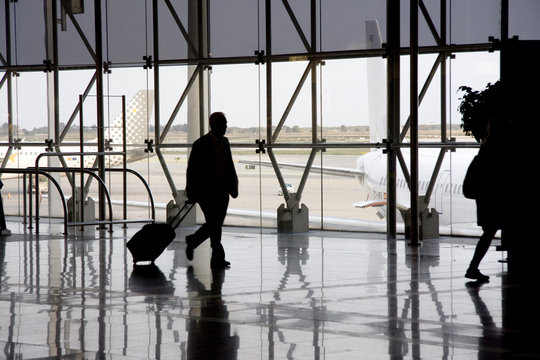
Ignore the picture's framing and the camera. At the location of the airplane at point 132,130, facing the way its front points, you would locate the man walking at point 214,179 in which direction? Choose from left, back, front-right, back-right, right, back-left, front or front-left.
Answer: left

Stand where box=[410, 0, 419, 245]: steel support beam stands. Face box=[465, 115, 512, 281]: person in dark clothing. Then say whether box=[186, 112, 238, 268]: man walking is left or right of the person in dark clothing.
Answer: right

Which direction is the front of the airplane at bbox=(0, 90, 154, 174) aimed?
to the viewer's left

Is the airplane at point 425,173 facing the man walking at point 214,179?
no

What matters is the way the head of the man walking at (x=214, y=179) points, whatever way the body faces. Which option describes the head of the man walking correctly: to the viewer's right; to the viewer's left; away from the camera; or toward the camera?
to the viewer's right

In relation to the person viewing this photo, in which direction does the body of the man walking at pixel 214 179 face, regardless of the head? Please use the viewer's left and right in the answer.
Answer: facing the viewer and to the right of the viewer

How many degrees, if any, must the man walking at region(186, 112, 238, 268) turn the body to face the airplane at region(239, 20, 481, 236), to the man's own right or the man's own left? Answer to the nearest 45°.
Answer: approximately 90° to the man's own left

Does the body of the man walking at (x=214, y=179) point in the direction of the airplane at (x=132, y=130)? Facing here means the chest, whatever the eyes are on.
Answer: no

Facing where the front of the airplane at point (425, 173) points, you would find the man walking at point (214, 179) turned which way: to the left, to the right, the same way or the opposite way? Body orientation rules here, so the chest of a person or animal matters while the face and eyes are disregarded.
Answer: the same way

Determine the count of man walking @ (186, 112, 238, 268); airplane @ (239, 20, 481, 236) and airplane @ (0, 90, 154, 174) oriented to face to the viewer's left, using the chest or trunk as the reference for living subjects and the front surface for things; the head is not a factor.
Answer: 1

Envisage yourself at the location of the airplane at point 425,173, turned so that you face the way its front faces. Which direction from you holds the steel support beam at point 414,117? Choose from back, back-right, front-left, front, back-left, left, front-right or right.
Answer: front-right

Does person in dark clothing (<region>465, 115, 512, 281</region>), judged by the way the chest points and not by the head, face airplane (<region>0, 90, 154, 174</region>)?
no
